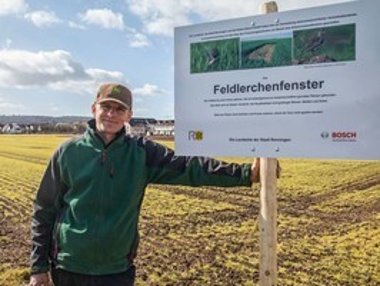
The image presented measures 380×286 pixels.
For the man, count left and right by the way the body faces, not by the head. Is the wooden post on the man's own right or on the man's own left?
on the man's own left

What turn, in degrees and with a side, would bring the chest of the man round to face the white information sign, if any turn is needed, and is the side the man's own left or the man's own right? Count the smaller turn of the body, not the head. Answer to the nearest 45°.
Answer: approximately 90° to the man's own left

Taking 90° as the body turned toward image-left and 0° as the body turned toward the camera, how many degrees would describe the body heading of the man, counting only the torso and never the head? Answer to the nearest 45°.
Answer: approximately 0°
